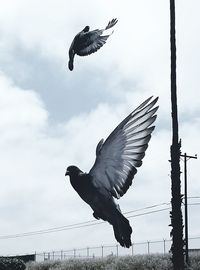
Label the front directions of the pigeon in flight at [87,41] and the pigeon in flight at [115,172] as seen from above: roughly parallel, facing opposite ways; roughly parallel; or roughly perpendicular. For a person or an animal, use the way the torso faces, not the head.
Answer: roughly parallel

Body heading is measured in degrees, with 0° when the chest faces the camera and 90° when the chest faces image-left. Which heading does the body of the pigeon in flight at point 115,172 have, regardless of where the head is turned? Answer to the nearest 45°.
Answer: approximately 90°

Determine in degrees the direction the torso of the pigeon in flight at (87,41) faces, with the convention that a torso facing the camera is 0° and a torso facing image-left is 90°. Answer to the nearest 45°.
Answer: approximately 90°

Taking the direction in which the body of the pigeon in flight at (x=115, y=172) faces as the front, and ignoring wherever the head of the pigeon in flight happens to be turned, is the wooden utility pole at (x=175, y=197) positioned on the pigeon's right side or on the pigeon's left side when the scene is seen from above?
on the pigeon's right side

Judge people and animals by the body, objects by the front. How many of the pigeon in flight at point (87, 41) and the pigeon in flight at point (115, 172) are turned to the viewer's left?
2
